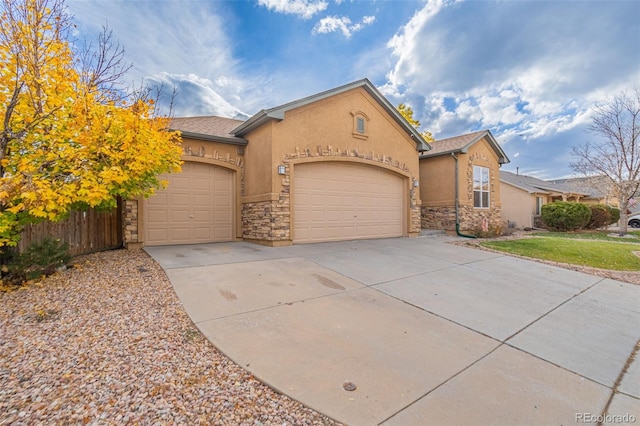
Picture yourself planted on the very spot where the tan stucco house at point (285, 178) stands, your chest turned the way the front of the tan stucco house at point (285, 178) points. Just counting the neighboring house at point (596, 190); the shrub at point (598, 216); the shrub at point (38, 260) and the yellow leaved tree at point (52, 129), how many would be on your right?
2

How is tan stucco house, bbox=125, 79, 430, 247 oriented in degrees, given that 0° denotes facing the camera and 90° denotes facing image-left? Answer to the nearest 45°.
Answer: approximately 315°

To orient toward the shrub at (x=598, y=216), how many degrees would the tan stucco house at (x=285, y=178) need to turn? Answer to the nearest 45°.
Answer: approximately 45° to its left

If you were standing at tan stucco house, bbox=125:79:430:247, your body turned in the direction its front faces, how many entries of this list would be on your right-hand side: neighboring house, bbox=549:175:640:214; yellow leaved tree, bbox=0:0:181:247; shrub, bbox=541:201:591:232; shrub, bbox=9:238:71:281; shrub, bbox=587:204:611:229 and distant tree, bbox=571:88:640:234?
2

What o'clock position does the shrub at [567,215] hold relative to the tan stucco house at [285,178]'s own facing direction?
The shrub is roughly at 10 o'clock from the tan stucco house.

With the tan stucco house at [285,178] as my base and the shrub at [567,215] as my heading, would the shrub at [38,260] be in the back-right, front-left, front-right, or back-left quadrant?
back-right

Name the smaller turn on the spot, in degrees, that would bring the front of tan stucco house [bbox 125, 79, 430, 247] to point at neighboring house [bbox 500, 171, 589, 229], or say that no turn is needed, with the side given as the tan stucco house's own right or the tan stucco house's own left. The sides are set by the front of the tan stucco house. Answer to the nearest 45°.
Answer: approximately 90° to the tan stucco house's own left

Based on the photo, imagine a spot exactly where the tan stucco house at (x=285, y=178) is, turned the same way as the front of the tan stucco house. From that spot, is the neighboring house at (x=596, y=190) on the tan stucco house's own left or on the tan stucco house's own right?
on the tan stucco house's own left

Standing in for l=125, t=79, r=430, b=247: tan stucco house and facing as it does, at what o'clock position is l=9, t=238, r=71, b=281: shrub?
The shrub is roughly at 3 o'clock from the tan stucco house.

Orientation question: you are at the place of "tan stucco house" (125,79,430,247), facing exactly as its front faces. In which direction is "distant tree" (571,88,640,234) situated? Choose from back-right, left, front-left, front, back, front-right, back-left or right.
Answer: front-left
